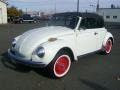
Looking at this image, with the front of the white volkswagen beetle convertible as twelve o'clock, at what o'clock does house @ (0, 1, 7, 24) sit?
The house is roughly at 4 o'clock from the white volkswagen beetle convertible.

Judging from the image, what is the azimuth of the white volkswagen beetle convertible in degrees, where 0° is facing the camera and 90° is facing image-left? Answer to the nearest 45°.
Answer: approximately 45°
